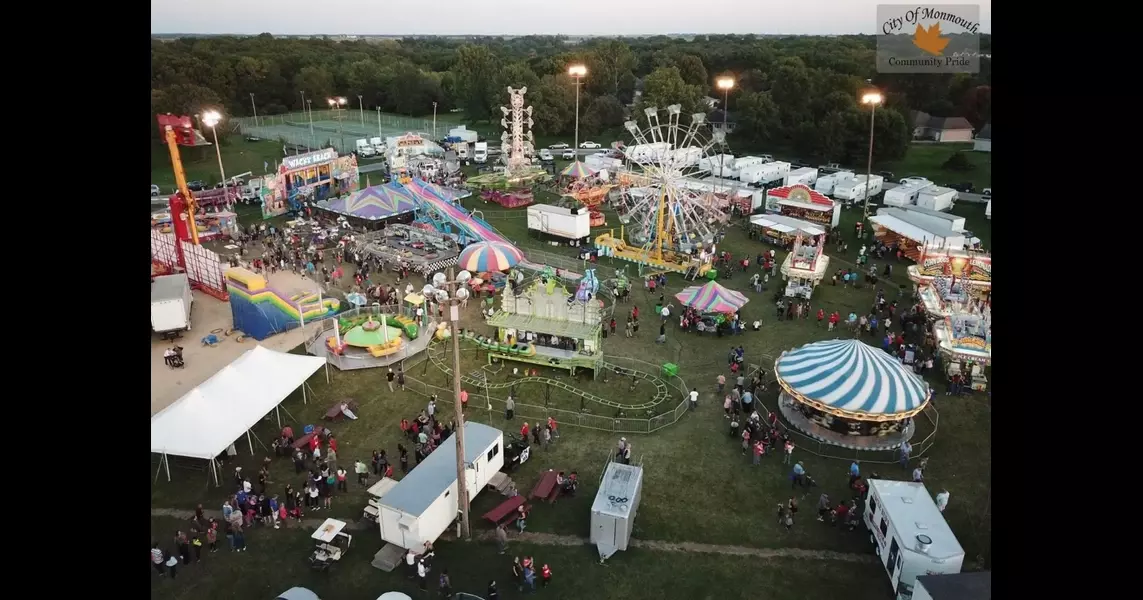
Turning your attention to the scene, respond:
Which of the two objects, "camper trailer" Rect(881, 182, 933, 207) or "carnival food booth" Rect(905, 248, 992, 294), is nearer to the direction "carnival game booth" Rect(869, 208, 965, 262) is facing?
the carnival food booth

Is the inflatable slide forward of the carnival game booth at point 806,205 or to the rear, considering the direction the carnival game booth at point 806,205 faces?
forward

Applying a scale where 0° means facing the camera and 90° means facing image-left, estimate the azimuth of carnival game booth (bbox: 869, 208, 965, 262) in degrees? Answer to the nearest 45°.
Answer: approximately 45°
